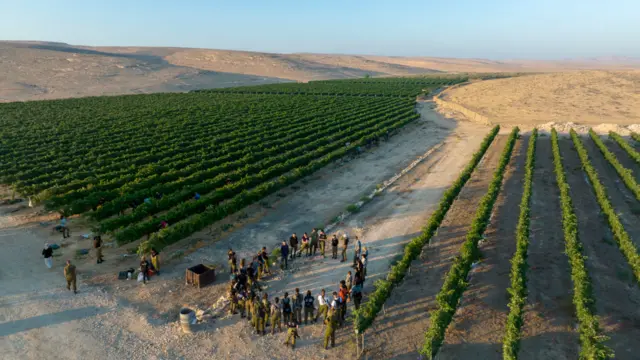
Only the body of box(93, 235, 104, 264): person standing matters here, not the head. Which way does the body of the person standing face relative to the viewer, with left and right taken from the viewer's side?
facing to the right of the viewer

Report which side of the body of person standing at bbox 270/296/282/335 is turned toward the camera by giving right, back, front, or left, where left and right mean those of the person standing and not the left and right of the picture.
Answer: back

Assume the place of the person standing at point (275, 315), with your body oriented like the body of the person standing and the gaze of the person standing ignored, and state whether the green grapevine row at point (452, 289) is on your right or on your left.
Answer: on your right

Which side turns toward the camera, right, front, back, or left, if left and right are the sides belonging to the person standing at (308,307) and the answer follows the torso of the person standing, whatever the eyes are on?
back

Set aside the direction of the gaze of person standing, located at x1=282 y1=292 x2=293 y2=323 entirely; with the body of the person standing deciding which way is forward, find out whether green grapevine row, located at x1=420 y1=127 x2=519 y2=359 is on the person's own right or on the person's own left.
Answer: on the person's own right

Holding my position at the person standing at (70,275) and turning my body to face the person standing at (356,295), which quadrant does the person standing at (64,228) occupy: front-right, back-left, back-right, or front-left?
back-left

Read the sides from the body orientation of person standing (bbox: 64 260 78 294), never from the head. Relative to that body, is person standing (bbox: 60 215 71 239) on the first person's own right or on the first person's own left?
on the first person's own left

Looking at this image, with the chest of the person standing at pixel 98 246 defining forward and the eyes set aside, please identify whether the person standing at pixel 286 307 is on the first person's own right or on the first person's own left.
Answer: on the first person's own right
